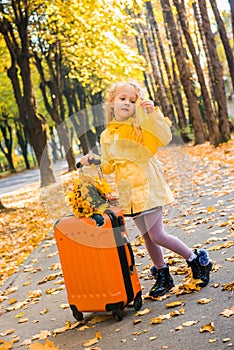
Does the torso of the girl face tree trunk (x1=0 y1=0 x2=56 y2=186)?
no

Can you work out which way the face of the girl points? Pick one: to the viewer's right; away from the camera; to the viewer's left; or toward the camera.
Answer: toward the camera

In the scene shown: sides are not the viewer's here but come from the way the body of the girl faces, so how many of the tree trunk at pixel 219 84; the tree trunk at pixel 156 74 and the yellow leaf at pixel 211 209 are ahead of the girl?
0

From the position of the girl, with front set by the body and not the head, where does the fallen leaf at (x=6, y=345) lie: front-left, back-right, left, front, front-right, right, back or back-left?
front-right

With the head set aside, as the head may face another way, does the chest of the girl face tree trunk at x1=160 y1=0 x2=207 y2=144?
no

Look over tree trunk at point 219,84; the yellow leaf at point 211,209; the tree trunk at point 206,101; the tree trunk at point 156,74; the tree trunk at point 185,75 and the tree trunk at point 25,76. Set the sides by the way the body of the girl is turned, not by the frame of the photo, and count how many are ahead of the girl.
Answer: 0

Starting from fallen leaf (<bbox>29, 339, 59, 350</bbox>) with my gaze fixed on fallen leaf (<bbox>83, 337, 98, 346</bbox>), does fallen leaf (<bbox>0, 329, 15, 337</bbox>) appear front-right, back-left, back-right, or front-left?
back-left

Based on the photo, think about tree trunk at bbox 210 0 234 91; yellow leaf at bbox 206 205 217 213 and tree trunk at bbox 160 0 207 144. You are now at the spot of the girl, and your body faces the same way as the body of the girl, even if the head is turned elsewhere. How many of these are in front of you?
0

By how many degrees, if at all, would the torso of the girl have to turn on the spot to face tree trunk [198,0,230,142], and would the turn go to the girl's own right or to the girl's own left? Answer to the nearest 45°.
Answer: approximately 135° to the girl's own right

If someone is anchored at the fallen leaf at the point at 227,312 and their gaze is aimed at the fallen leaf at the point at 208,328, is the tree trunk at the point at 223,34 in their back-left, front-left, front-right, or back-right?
back-right

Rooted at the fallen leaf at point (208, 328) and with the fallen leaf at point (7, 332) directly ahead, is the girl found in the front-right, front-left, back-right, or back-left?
front-right

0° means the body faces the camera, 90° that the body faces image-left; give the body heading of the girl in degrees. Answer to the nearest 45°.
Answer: approximately 45°
